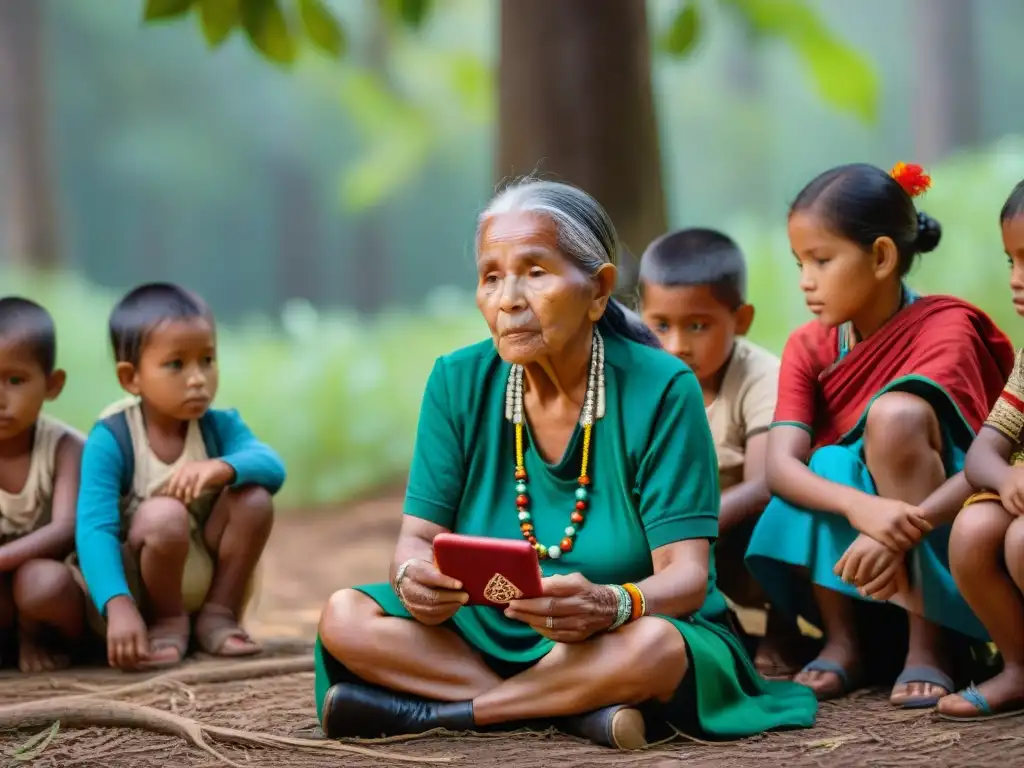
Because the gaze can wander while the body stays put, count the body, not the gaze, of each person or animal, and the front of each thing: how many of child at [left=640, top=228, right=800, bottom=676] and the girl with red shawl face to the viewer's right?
0

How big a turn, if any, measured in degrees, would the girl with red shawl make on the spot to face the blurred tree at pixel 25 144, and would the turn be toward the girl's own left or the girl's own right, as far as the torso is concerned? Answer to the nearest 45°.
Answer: approximately 90° to the girl's own right

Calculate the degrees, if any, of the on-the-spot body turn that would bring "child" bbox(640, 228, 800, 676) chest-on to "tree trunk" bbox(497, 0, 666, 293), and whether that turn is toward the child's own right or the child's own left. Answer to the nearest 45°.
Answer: approximately 135° to the child's own right

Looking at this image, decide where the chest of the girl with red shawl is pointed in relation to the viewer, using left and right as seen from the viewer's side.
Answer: facing the viewer and to the left of the viewer

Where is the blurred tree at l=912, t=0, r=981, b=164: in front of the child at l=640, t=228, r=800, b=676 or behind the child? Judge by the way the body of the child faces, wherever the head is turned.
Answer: behind

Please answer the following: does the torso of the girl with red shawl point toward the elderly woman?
yes

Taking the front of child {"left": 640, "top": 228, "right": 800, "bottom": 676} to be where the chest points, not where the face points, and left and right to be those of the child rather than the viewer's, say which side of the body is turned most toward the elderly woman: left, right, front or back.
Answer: front

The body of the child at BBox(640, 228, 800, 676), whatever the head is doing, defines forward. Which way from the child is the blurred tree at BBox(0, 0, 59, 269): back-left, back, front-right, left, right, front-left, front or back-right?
right

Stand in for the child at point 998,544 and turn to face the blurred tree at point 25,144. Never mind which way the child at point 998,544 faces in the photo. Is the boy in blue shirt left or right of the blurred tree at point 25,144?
left

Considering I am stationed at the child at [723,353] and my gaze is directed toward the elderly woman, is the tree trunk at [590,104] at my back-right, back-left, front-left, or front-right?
back-right

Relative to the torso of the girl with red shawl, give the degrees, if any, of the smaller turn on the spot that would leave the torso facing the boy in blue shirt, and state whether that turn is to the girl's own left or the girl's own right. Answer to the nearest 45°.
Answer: approximately 45° to the girl's own right

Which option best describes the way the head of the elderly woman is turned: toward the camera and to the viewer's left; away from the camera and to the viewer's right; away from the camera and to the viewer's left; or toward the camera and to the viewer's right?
toward the camera and to the viewer's left

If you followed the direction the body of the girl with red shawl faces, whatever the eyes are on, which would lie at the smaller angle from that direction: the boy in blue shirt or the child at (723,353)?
the boy in blue shirt
